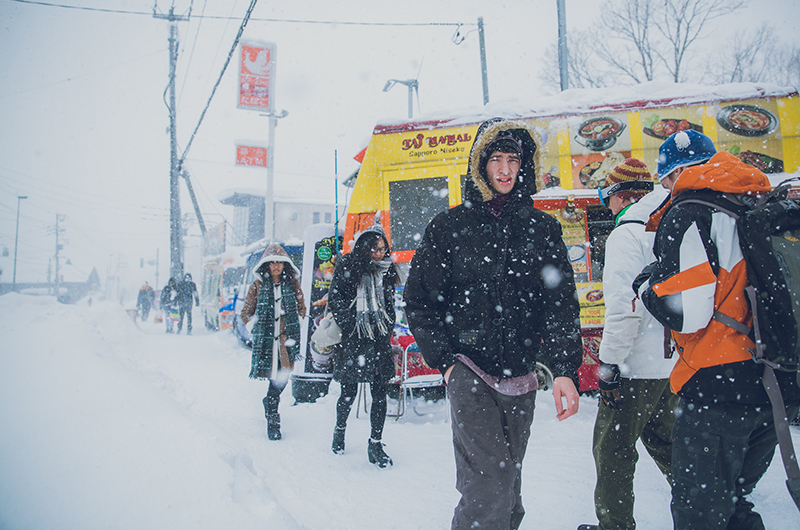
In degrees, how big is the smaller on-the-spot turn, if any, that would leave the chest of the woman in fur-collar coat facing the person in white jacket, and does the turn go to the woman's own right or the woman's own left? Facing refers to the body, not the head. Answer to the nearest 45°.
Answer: approximately 45° to the woman's own left

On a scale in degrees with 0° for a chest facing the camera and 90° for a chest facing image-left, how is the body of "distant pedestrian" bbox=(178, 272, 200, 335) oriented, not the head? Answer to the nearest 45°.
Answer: approximately 0°

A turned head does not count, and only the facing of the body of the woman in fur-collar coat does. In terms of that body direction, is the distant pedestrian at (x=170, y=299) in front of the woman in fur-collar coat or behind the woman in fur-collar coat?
behind

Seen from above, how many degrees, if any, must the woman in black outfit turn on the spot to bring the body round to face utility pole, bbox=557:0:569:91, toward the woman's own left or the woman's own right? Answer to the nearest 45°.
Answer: approximately 90° to the woman's own left

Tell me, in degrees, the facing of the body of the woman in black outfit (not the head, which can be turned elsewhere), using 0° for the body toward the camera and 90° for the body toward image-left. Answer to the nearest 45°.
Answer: approximately 315°
